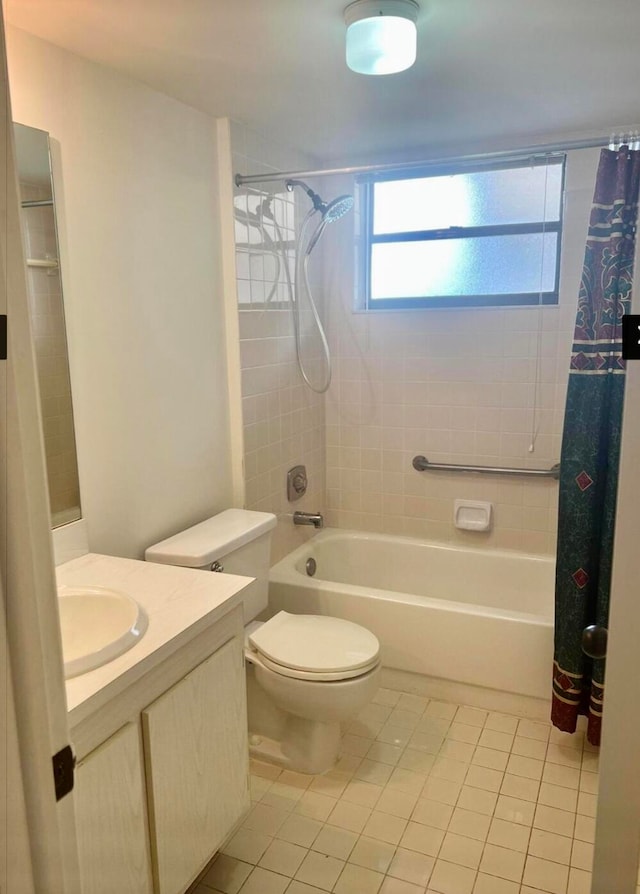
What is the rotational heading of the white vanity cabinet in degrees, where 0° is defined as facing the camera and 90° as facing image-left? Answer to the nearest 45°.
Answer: approximately 315°

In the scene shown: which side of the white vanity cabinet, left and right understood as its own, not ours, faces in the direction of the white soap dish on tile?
left

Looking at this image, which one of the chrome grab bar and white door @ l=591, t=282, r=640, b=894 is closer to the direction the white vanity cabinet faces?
the white door

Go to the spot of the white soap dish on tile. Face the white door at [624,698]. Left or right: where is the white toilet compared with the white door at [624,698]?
right

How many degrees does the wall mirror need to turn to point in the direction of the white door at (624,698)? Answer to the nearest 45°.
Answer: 0° — it already faces it

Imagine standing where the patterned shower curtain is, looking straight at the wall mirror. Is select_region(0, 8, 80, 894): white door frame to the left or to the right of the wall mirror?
left

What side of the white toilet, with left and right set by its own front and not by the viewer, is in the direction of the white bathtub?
left
